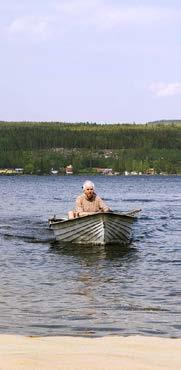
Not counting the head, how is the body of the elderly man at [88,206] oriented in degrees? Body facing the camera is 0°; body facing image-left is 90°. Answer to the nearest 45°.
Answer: approximately 0°
